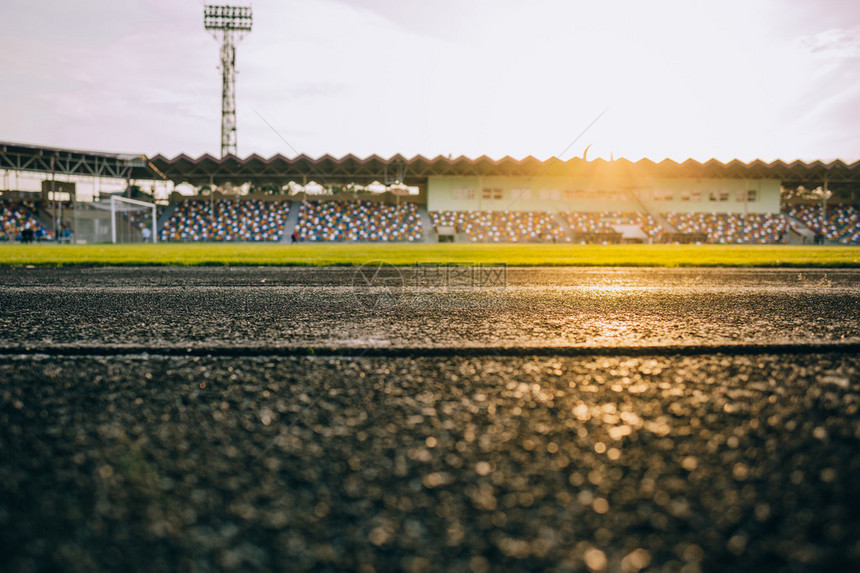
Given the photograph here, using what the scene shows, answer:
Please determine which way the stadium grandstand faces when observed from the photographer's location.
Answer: facing the viewer
